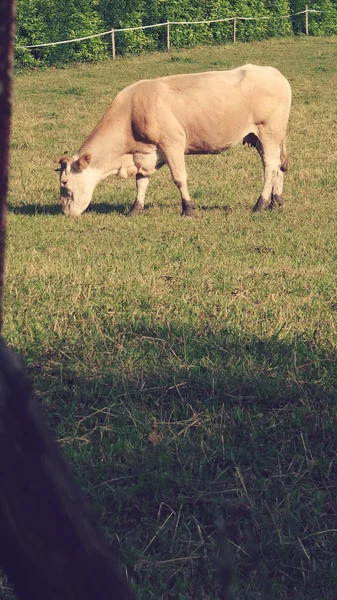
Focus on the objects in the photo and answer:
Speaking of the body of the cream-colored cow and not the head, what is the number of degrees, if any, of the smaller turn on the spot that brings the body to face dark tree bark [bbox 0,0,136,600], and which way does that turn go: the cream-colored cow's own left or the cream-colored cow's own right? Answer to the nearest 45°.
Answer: approximately 90° to the cream-colored cow's own left

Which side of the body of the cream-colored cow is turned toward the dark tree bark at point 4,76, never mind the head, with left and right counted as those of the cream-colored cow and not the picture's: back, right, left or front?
left

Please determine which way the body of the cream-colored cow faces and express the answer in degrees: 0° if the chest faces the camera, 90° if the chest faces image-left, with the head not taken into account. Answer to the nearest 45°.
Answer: approximately 90°
